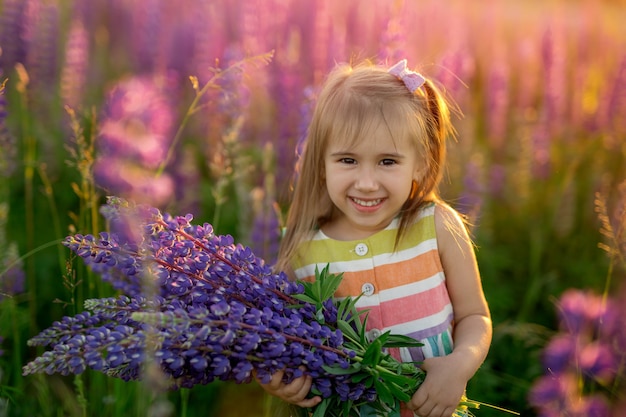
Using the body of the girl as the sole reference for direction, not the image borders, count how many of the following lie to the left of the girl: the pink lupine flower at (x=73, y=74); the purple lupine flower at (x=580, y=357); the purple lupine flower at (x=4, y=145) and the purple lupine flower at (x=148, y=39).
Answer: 1

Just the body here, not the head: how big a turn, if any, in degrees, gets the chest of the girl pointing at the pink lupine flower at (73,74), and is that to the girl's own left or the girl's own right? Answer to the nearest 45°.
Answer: approximately 135° to the girl's own right

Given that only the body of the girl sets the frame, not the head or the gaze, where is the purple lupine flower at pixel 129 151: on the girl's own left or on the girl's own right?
on the girl's own right

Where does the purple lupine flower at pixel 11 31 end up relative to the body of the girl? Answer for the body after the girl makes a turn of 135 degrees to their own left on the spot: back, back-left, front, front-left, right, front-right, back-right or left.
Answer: left

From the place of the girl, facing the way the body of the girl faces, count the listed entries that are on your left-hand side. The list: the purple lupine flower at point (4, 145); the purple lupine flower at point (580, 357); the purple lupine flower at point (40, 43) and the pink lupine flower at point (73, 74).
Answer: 1

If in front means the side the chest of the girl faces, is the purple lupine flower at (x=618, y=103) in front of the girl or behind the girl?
behind

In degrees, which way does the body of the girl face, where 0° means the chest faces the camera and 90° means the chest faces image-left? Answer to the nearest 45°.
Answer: approximately 0°

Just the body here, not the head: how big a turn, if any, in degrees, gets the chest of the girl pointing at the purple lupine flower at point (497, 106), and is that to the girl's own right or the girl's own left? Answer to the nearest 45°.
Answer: approximately 180°

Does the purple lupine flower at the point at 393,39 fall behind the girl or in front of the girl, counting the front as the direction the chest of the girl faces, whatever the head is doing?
behind

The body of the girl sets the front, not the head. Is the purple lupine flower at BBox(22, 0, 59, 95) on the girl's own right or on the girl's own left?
on the girl's own right

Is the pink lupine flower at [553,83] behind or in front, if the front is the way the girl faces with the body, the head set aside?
behind

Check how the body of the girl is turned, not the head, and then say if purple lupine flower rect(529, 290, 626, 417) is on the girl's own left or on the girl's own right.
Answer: on the girl's own left
